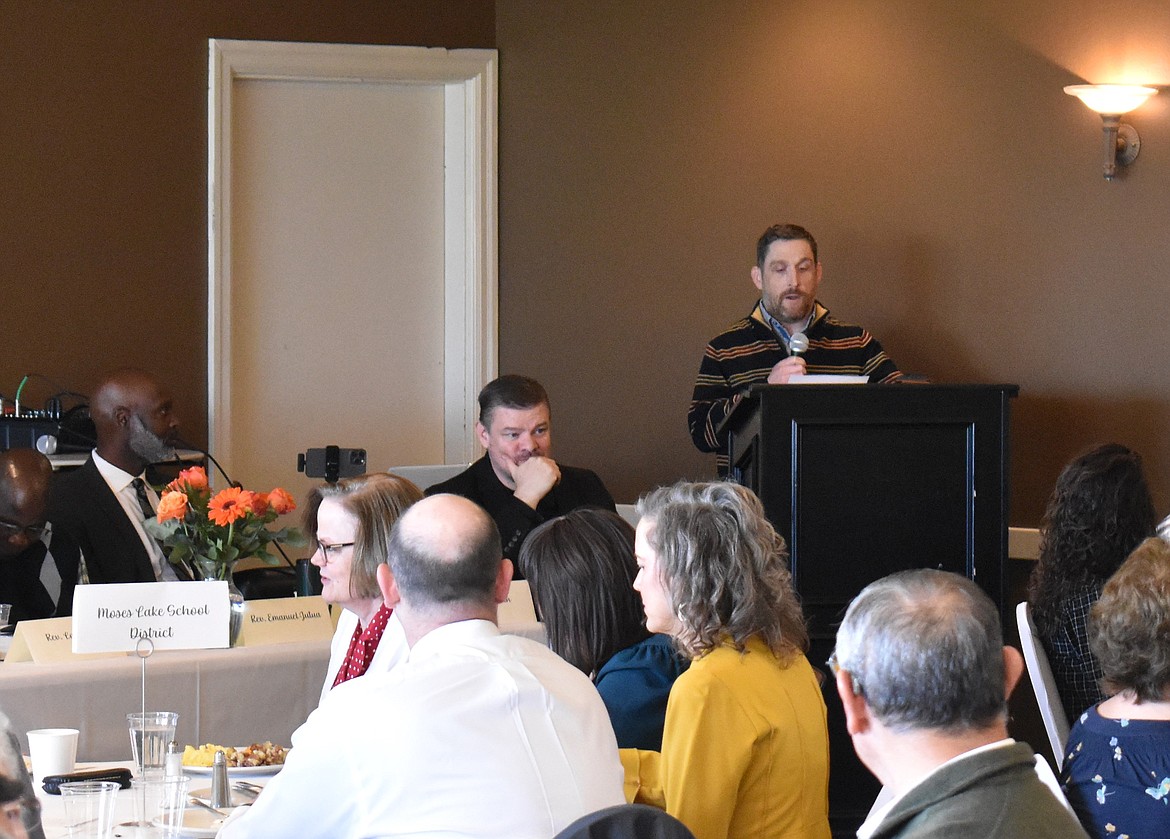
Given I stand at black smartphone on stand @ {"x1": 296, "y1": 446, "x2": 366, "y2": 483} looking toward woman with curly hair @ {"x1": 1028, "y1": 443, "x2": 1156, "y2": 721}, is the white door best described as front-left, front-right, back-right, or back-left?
back-left

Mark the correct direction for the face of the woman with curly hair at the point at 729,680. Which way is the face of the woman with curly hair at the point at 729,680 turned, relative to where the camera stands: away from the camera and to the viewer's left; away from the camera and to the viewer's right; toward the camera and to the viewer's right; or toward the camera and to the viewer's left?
away from the camera and to the viewer's left

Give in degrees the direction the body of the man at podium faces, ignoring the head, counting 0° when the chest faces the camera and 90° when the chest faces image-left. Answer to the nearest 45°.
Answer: approximately 0°

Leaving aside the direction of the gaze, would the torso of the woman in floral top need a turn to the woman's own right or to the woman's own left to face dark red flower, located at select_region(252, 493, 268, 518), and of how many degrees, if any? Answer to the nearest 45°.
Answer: approximately 90° to the woman's own left

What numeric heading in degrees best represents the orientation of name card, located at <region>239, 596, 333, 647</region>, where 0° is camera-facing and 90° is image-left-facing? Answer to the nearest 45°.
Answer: approximately 0°

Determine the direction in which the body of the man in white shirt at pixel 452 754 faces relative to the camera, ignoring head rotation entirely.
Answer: away from the camera

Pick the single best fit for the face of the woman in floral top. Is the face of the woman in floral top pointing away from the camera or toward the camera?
away from the camera

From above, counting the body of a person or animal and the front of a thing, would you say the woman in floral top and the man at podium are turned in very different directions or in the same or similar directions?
very different directions

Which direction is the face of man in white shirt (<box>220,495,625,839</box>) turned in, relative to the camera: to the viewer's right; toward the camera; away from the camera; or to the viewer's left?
away from the camera

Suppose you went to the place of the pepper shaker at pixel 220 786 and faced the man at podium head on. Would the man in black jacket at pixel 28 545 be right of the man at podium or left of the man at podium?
left
